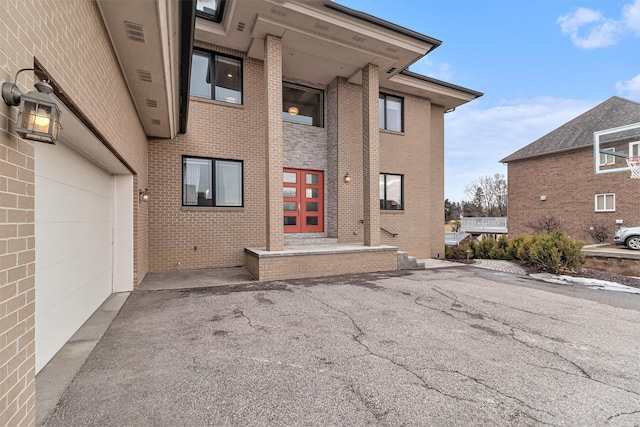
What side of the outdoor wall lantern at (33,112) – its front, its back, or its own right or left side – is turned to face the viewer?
right

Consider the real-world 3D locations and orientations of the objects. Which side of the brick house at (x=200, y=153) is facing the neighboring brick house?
left

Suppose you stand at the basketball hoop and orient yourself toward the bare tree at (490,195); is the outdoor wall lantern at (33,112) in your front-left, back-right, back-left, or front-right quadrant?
back-left

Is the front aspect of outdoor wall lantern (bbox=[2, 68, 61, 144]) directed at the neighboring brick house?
yes

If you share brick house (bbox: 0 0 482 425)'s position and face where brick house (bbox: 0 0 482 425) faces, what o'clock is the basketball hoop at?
The basketball hoop is roughly at 9 o'clock from the brick house.

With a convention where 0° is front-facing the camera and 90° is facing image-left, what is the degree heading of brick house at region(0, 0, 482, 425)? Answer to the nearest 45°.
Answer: approximately 0°

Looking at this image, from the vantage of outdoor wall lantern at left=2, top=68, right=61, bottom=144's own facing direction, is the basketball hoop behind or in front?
in front

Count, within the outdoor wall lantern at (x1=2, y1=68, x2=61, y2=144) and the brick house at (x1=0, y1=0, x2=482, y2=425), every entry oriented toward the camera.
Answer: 1

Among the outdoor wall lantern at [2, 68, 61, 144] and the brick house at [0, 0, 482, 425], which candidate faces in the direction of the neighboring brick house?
the outdoor wall lantern
